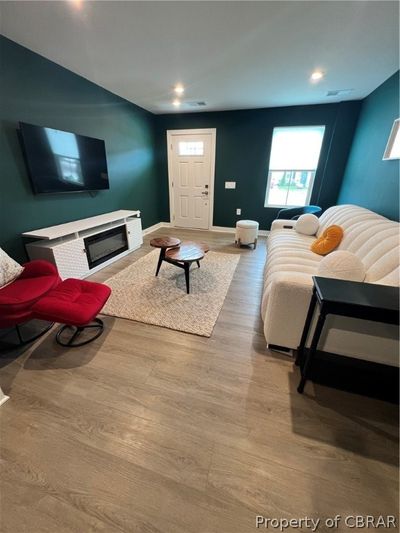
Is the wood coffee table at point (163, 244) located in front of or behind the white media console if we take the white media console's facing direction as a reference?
in front

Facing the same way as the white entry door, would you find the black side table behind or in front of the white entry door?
in front

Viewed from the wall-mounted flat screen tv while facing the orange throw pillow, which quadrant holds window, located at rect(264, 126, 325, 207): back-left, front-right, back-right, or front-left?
front-left

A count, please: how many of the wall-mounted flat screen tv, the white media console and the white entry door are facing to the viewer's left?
0

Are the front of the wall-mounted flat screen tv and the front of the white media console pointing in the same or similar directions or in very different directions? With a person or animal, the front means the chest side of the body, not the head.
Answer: same or similar directions

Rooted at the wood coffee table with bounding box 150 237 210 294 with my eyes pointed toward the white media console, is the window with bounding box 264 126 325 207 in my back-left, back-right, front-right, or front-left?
back-right

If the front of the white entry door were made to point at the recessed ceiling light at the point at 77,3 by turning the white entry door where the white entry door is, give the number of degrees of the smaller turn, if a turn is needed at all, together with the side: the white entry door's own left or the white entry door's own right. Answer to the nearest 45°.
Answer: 0° — it already faces it

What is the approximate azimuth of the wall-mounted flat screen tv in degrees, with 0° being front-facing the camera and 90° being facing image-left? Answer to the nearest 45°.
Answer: approximately 315°

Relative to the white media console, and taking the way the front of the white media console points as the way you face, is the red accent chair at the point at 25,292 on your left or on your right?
on your right

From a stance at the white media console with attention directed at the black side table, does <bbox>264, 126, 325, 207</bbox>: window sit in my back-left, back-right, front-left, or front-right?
front-left

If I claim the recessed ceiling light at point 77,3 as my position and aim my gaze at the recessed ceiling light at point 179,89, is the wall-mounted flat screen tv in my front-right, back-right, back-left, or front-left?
front-left

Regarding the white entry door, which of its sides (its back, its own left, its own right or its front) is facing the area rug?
front

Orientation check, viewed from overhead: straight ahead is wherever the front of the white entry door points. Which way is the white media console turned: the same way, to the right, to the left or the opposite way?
to the left

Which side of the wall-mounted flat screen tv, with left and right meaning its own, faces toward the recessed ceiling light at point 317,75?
front

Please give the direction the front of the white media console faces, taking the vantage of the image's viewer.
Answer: facing the viewer and to the right of the viewer

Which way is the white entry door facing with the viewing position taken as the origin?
facing the viewer

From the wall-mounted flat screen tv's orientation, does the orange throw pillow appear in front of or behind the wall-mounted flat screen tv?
in front

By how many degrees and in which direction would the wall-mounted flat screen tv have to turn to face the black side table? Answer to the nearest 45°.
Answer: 0° — it already faces it

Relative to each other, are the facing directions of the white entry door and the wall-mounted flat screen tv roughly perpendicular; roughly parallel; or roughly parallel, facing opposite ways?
roughly perpendicular
